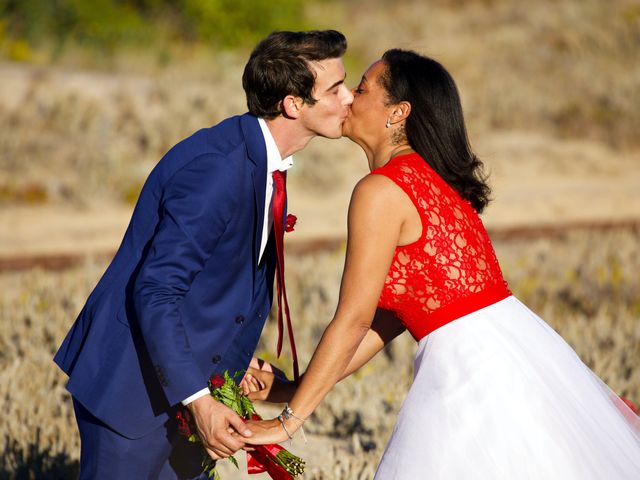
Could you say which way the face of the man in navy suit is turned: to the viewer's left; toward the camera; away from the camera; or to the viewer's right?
to the viewer's right

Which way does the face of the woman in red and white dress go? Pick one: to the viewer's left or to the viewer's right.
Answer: to the viewer's left

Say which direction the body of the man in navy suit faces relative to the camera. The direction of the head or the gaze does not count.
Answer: to the viewer's right

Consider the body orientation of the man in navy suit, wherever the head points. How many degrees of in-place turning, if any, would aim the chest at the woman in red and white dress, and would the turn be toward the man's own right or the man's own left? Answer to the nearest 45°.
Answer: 0° — they already face them
